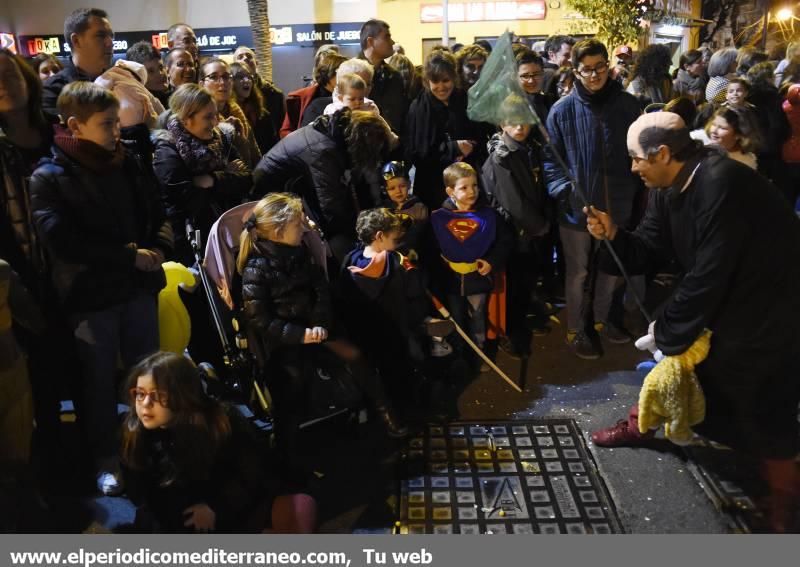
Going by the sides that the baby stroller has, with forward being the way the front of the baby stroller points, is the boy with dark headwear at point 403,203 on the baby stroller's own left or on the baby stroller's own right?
on the baby stroller's own left

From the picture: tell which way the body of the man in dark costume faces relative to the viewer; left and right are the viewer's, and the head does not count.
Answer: facing to the left of the viewer

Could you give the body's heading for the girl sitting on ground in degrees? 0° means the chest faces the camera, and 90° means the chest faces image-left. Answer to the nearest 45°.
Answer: approximately 45°

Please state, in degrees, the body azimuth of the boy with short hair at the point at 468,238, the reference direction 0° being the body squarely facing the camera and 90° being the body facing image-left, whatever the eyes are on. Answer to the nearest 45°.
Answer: approximately 0°

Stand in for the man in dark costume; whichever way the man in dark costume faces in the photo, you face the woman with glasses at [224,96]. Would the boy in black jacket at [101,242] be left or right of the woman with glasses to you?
left

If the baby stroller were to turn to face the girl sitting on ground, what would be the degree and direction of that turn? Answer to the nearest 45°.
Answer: approximately 45° to its right

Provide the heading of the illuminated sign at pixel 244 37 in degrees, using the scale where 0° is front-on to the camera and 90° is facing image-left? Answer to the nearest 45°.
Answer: approximately 0°

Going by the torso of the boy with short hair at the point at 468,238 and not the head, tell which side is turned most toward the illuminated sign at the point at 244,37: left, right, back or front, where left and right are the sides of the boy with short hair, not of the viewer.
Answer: back
